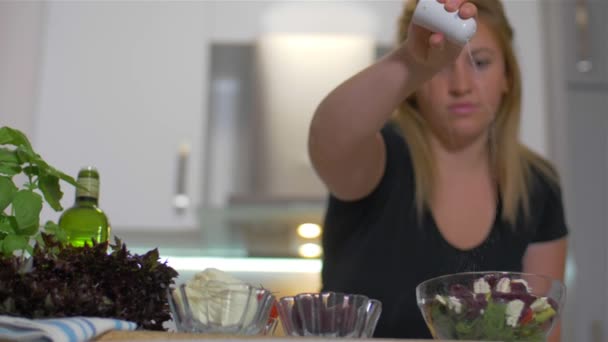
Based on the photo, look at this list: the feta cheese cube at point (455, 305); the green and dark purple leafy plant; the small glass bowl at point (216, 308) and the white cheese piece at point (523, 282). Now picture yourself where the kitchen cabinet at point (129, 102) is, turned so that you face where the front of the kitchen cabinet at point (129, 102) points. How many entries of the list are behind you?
0

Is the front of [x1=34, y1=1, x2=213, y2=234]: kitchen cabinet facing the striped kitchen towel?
yes

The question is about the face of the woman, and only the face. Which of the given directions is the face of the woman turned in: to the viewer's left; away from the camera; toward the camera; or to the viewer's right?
toward the camera

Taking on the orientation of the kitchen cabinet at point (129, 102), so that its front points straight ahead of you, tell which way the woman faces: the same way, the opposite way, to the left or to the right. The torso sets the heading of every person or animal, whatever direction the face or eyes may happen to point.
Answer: the same way

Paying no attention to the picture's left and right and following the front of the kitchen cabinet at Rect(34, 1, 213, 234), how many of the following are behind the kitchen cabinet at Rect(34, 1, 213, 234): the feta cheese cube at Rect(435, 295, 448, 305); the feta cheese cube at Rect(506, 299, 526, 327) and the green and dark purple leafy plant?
0

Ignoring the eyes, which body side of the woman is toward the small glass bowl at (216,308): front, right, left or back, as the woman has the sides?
front

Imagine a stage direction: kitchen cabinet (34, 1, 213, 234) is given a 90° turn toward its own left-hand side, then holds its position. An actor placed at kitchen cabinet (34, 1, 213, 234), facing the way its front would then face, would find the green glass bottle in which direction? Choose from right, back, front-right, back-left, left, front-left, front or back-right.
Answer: right

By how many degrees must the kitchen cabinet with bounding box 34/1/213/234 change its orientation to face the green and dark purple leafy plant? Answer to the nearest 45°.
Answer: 0° — it already faces it

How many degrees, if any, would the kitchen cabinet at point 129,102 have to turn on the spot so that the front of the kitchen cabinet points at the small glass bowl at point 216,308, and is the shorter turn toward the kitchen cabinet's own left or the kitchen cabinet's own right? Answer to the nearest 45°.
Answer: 0° — it already faces it

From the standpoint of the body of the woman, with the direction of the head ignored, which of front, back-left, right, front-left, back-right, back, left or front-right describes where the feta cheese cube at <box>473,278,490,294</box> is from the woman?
front

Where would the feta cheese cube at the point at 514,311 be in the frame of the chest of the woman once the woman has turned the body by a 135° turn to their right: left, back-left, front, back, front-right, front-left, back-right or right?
back-left

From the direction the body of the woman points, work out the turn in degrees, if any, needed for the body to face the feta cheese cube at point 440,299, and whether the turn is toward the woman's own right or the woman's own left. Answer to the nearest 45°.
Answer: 0° — they already face it

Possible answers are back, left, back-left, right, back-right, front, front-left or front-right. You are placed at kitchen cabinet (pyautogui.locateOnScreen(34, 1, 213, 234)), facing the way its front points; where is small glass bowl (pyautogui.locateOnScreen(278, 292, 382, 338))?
front

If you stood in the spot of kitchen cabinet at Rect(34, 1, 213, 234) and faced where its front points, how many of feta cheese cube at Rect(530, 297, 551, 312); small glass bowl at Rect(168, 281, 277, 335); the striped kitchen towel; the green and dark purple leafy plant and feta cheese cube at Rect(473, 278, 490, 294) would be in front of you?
5

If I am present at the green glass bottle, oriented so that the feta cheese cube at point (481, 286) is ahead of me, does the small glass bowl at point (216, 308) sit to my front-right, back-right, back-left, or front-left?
front-right

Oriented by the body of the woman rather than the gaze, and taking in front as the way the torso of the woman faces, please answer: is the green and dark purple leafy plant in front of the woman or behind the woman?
in front

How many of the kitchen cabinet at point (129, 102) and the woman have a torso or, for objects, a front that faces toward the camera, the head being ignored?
2

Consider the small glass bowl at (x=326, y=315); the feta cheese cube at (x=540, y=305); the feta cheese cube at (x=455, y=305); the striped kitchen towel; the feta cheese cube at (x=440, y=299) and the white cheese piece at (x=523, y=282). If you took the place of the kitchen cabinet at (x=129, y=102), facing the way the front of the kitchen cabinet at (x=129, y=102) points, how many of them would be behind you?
0

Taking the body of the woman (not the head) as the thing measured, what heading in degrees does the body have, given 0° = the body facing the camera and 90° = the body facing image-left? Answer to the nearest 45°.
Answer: approximately 0°
